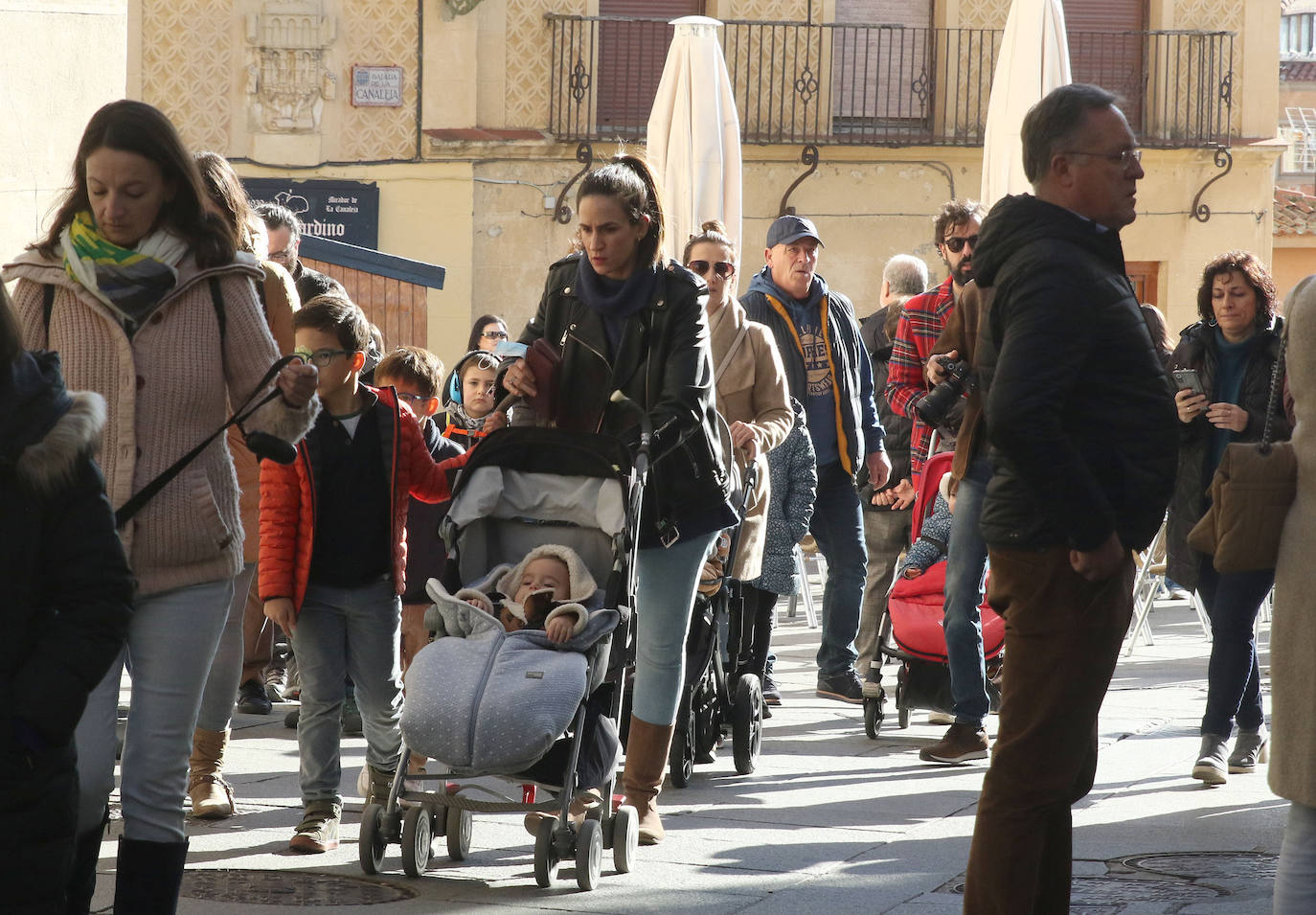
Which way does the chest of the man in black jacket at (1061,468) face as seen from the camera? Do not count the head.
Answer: to the viewer's right

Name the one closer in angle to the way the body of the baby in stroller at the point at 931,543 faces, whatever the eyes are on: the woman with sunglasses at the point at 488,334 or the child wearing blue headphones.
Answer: the child wearing blue headphones

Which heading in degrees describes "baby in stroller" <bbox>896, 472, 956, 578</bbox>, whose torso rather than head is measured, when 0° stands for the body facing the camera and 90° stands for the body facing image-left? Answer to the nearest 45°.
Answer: approximately 45°

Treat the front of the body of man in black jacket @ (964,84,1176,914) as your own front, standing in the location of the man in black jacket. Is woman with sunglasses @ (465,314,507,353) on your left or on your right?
on your left

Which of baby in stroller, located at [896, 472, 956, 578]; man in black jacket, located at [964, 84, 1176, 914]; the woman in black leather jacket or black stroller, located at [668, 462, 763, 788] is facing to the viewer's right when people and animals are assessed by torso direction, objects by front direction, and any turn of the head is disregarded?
the man in black jacket

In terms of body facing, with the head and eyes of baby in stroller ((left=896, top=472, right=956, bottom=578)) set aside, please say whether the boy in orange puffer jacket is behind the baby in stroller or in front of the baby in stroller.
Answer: in front

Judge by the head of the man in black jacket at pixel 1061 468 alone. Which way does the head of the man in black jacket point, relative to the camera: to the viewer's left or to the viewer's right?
to the viewer's right

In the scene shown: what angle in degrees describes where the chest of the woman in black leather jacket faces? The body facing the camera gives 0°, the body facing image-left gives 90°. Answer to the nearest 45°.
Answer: approximately 45°

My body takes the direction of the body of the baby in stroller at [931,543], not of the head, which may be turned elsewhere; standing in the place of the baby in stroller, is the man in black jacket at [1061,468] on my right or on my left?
on my left

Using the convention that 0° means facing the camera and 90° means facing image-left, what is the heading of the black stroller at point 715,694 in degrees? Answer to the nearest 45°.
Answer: approximately 45°

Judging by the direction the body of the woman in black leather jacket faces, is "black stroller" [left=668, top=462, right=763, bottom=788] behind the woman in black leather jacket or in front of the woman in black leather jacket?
behind
